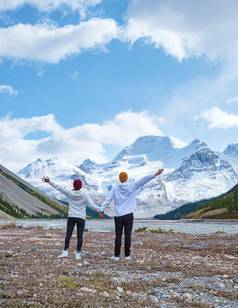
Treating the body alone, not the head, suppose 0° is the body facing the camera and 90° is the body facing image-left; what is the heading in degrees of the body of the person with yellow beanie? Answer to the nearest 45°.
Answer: approximately 180°
